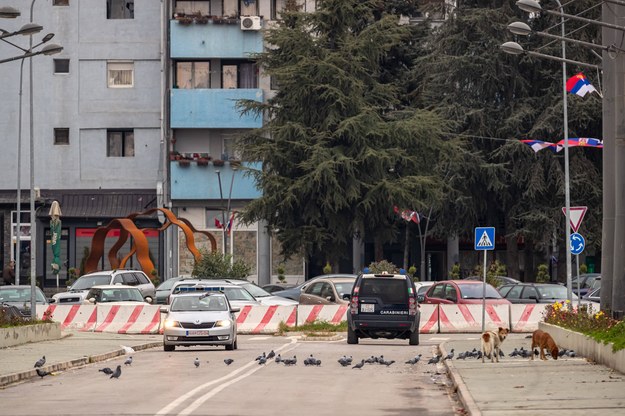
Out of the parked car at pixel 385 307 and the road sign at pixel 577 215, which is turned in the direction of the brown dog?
the road sign

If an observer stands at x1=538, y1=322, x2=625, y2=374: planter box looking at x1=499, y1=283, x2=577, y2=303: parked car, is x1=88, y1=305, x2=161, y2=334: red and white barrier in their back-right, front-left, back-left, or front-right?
front-left

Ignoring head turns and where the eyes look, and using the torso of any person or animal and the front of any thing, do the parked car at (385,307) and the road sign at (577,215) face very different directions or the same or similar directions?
very different directions

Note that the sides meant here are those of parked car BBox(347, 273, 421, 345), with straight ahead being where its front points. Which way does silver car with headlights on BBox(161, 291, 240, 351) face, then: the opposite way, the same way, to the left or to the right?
the opposite way

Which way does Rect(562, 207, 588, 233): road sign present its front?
toward the camera

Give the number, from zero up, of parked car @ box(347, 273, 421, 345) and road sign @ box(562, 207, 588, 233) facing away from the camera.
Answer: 1

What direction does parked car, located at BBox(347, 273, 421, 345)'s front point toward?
away from the camera

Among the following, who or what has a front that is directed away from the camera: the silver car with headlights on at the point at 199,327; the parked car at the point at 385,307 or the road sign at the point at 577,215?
the parked car at the point at 385,307

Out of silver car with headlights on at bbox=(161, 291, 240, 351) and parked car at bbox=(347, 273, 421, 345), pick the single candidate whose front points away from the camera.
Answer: parked car at bbox=(347, 273, 421, 345)

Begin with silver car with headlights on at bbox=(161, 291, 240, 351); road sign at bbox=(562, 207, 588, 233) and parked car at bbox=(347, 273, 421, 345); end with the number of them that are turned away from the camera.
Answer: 1

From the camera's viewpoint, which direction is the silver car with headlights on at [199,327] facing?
toward the camera

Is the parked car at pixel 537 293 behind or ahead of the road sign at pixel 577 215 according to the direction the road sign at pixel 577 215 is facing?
behind

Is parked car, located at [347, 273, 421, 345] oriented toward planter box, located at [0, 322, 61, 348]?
no

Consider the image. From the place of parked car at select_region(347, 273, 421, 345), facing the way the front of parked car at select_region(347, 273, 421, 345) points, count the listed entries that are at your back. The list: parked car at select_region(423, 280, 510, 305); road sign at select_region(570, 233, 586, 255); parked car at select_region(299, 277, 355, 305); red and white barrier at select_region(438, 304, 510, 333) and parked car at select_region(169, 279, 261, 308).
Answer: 0

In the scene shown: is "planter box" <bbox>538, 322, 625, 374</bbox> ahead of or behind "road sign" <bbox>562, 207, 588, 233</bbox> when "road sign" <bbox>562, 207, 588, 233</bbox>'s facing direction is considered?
ahead

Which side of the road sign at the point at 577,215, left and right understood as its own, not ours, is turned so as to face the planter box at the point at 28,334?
right
